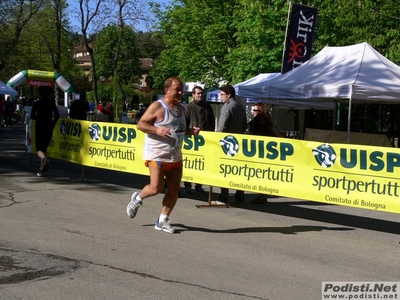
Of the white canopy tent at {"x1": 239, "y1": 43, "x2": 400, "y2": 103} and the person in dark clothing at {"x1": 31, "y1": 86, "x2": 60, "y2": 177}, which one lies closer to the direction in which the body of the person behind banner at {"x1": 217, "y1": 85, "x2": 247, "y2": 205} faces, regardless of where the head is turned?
the person in dark clothing

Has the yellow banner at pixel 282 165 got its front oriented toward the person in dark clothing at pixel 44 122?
no

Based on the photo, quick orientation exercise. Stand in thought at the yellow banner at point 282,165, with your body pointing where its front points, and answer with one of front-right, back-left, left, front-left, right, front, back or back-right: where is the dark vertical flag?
back-right

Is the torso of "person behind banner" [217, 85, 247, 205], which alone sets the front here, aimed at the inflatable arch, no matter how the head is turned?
no

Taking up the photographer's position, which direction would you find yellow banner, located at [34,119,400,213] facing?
facing the viewer and to the left of the viewer

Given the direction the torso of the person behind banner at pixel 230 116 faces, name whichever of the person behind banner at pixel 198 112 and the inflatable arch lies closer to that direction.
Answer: the person behind banner
